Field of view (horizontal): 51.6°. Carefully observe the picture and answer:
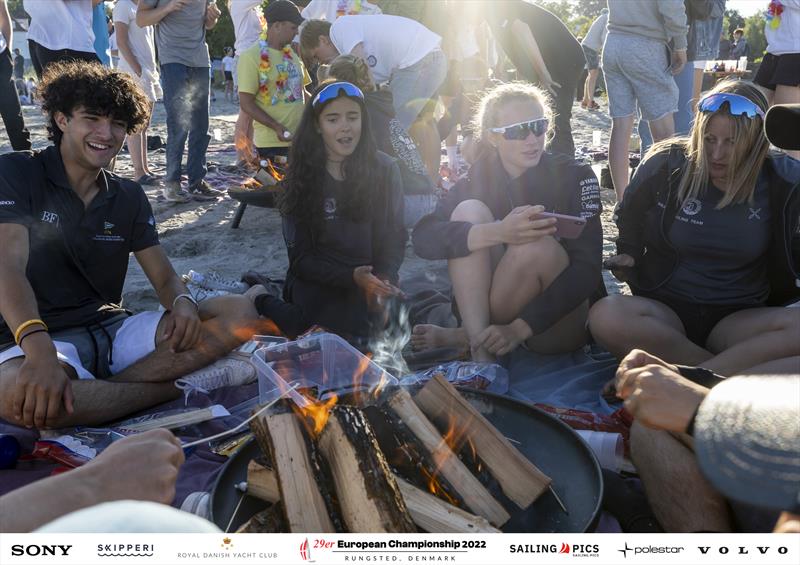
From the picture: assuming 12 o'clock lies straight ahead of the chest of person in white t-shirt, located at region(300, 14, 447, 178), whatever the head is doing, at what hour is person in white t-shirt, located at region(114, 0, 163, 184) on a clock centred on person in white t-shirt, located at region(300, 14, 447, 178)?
person in white t-shirt, located at region(114, 0, 163, 184) is roughly at 1 o'clock from person in white t-shirt, located at region(300, 14, 447, 178).

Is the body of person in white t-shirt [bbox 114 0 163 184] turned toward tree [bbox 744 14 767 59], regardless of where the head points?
no

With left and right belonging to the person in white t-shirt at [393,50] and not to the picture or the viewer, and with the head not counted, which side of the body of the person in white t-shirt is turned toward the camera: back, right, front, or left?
left

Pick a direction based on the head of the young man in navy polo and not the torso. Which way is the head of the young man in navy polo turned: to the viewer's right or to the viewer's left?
to the viewer's right

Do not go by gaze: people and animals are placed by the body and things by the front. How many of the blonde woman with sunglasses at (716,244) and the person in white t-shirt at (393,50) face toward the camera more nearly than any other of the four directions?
1

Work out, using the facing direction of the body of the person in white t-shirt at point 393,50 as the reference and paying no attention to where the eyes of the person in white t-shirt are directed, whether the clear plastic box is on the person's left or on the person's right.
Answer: on the person's left

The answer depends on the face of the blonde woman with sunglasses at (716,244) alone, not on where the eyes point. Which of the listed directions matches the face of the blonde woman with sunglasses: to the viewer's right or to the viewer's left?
to the viewer's left

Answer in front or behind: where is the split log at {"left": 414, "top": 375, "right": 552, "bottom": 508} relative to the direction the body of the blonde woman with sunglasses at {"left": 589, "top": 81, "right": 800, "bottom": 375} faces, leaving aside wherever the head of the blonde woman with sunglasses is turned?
in front

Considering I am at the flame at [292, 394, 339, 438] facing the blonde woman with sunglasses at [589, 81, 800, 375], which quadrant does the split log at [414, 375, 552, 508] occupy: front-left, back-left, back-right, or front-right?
front-right

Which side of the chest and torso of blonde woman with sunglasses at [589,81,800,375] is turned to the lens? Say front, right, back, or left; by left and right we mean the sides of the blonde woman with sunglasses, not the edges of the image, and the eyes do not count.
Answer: front

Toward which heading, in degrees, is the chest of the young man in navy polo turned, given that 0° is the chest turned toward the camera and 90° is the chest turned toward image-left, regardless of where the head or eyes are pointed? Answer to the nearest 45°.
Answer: approximately 315°

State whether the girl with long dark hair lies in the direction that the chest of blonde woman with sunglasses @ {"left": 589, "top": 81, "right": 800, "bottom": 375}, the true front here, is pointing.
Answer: no

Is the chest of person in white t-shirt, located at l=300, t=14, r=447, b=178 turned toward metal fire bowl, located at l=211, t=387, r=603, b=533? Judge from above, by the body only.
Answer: no

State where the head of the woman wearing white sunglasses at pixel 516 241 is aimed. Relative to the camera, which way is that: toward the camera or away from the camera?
toward the camera

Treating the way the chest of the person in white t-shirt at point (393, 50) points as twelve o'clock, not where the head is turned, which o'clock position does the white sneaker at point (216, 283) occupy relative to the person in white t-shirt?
The white sneaker is roughly at 10 o'clock from the person in white t-shirt.

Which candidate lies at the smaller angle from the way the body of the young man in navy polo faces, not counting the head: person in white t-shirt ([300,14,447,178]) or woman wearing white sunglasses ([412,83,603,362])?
the woman wearing white sunglasses

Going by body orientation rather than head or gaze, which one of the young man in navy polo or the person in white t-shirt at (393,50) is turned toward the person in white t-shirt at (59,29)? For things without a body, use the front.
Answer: the person in white t-shirt at (393,50)
